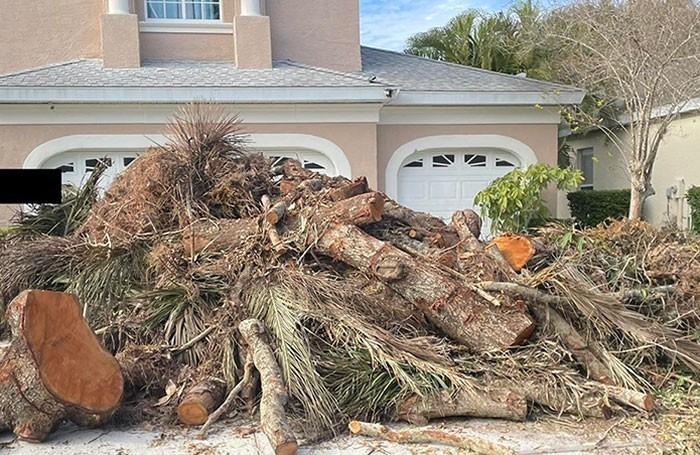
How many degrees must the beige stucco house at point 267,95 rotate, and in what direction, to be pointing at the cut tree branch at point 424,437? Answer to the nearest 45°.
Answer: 0° — it already faces it

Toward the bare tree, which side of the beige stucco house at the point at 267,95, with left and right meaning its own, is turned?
left

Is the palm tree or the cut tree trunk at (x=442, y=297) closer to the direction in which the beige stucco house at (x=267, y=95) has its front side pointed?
the cut tree trunk

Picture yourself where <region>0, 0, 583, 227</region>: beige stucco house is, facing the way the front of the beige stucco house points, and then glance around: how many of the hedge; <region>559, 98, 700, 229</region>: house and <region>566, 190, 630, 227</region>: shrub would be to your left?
3

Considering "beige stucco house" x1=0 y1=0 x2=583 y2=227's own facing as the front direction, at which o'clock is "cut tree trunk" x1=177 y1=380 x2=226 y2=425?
The cut tree trunk is roughly at 12 o'clock from the beige stucco house.

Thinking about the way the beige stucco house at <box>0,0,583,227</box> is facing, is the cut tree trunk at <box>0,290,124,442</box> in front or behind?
in front

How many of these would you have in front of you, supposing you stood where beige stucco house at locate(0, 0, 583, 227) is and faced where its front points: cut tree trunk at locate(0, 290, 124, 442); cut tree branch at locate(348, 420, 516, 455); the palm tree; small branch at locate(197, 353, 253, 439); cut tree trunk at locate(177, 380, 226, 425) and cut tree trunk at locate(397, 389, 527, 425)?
5

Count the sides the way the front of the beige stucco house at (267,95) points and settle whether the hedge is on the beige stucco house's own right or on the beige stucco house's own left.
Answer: on the beige stucco house's own left

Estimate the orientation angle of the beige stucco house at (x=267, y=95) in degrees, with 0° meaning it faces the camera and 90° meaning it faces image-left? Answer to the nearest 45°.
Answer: approximately 0°

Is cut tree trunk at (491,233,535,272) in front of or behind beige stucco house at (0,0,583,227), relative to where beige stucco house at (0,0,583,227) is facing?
in front

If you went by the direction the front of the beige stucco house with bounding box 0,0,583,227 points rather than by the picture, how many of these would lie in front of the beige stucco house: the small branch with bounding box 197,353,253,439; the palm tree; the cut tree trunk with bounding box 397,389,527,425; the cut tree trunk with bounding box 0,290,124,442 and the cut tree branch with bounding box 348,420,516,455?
4

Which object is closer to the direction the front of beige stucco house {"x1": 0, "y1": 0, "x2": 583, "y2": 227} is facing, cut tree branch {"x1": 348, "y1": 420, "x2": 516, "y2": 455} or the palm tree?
the cut tree branch

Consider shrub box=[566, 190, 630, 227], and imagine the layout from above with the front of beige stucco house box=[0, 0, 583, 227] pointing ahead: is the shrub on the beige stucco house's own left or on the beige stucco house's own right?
on the beige stucco house's own left

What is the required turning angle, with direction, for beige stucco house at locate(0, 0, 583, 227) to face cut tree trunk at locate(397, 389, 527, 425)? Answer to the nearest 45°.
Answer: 0° — it already faces it

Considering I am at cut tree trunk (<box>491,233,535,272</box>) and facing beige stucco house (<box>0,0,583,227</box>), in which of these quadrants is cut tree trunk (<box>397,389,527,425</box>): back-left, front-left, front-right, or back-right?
back-left
